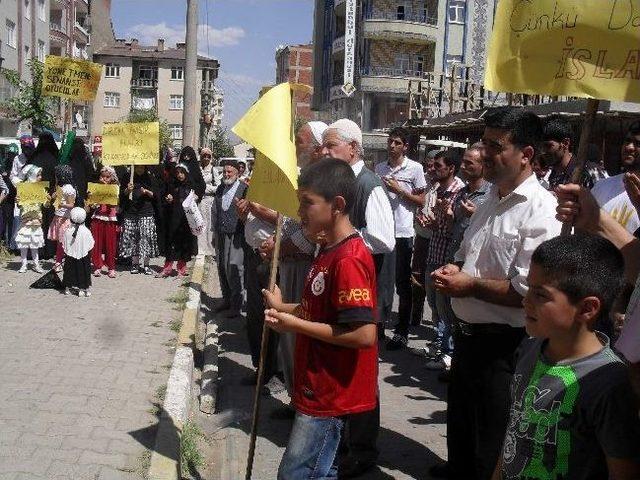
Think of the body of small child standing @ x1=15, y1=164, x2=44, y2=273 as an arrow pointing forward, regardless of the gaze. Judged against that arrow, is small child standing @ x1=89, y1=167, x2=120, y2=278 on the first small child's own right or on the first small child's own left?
on the first small child's own left

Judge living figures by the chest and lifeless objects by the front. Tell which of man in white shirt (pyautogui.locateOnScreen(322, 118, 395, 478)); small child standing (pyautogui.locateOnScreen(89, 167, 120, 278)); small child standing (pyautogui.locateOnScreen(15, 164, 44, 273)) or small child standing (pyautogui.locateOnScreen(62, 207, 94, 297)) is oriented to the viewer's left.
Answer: the man in white shirt

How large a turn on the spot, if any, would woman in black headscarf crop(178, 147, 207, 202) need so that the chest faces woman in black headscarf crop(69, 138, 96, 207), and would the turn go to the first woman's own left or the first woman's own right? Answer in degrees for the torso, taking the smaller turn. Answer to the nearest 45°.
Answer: approximately 45° to the first woman's own right

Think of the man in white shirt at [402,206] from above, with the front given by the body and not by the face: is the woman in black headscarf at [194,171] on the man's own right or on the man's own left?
on the man's own right

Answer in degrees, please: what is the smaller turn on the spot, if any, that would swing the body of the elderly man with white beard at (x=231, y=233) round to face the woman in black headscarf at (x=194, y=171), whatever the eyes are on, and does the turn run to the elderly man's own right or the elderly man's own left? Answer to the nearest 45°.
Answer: approximately 135° to the elderly man's own right

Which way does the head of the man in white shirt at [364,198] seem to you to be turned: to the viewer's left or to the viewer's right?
to the viewer's left

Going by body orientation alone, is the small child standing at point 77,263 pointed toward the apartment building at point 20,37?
yes

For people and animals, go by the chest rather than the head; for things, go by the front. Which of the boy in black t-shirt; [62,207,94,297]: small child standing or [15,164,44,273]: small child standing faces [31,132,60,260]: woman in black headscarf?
[62,207,94,297]: small child standing

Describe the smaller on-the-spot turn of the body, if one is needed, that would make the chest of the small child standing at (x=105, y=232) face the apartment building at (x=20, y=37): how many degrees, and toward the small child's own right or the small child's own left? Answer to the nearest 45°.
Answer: approximately 180°
